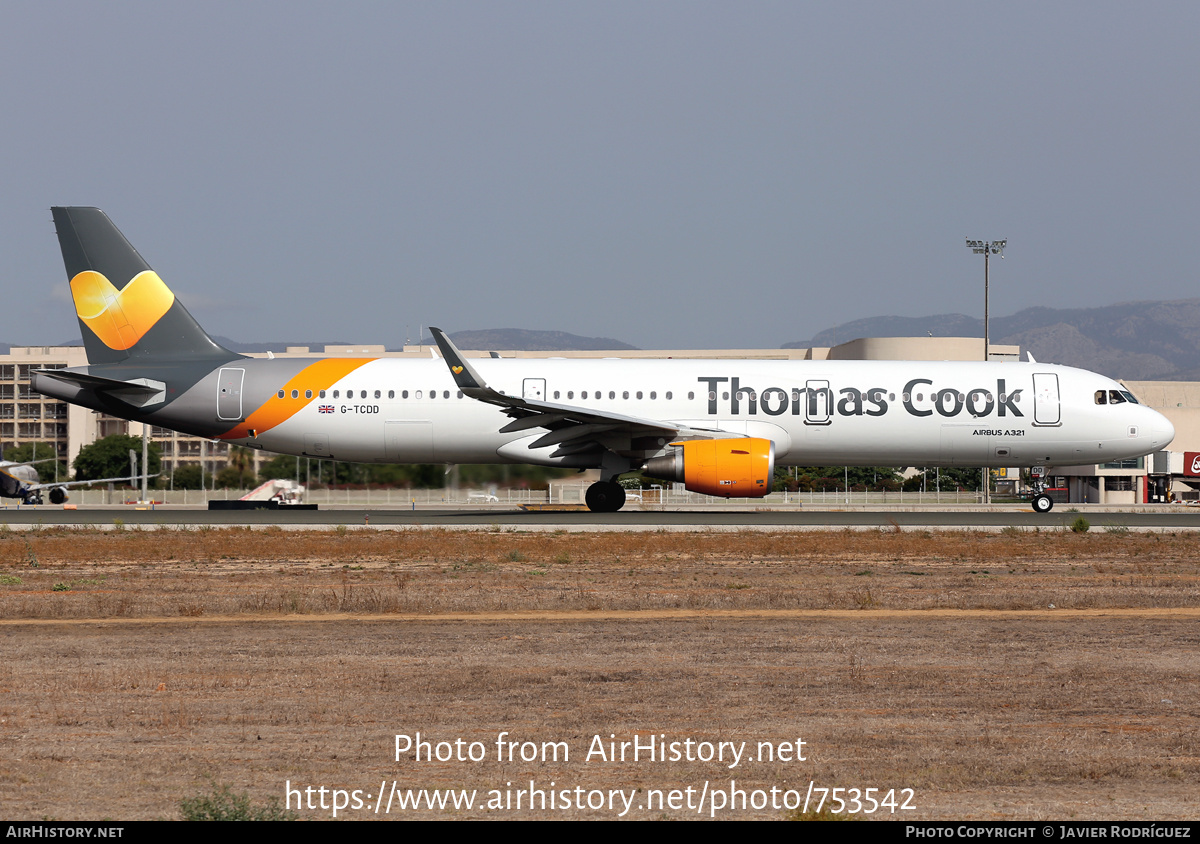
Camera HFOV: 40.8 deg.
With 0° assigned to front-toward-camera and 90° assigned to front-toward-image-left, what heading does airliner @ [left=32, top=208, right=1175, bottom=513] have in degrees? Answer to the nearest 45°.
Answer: approximately 270°
